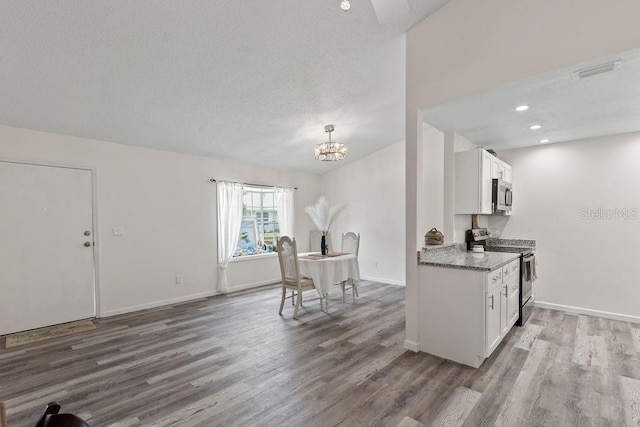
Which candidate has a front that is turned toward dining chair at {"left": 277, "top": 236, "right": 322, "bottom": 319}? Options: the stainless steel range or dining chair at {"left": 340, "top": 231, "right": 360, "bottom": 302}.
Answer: dining chair at {"left": 340, "top": 231, "right": 360, "bottom": 302}

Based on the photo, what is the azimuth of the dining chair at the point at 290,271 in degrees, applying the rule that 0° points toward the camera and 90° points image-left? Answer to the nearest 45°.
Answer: approximately 225°

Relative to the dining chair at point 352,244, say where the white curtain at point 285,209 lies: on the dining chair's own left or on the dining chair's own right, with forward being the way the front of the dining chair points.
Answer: on the dining chair's own right

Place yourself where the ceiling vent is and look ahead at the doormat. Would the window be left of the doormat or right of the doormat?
right
